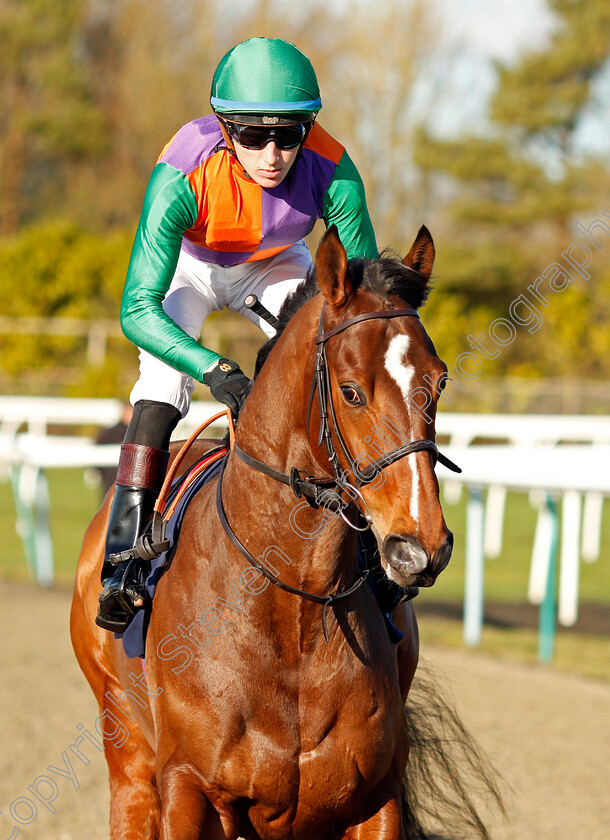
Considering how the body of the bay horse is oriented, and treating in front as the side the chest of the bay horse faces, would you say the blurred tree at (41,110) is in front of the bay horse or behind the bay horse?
behind

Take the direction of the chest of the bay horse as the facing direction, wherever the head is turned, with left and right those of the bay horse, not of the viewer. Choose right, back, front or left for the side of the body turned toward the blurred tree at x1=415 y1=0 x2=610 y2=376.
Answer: back

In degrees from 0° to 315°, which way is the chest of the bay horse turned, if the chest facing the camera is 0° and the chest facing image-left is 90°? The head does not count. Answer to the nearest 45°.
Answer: approximately 0°
